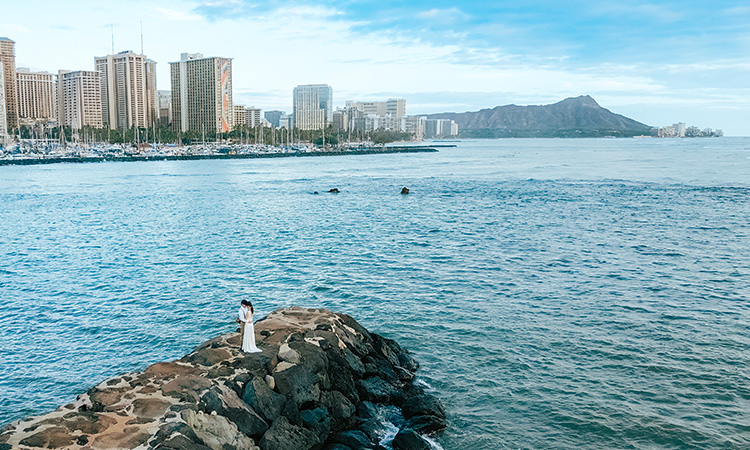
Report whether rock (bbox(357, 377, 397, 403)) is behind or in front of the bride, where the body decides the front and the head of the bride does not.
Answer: behind

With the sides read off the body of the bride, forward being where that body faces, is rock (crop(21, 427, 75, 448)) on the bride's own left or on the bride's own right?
on the bride's own left

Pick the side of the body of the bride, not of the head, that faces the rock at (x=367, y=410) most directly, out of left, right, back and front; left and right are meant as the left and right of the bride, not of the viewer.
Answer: back

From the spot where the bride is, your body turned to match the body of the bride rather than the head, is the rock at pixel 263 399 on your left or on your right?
on your left

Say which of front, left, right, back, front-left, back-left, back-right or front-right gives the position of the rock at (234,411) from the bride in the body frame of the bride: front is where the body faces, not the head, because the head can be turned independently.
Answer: left

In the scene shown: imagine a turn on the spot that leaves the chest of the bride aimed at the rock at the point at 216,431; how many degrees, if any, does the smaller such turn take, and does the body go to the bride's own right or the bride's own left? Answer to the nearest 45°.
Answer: approximately 90° to the bride's own left

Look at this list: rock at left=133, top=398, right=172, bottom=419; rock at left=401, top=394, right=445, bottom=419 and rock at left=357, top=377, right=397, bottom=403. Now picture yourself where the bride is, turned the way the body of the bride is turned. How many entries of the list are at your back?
2

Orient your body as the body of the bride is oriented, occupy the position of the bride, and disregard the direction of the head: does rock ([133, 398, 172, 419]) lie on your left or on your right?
on your left

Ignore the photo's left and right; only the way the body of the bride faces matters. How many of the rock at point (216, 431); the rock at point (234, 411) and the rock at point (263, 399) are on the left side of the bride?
3

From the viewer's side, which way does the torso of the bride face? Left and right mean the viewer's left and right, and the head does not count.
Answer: facing to the left of the viewer

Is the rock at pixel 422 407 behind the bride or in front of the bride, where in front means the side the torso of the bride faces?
behind

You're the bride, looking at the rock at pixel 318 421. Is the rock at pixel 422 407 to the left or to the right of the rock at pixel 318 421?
left
